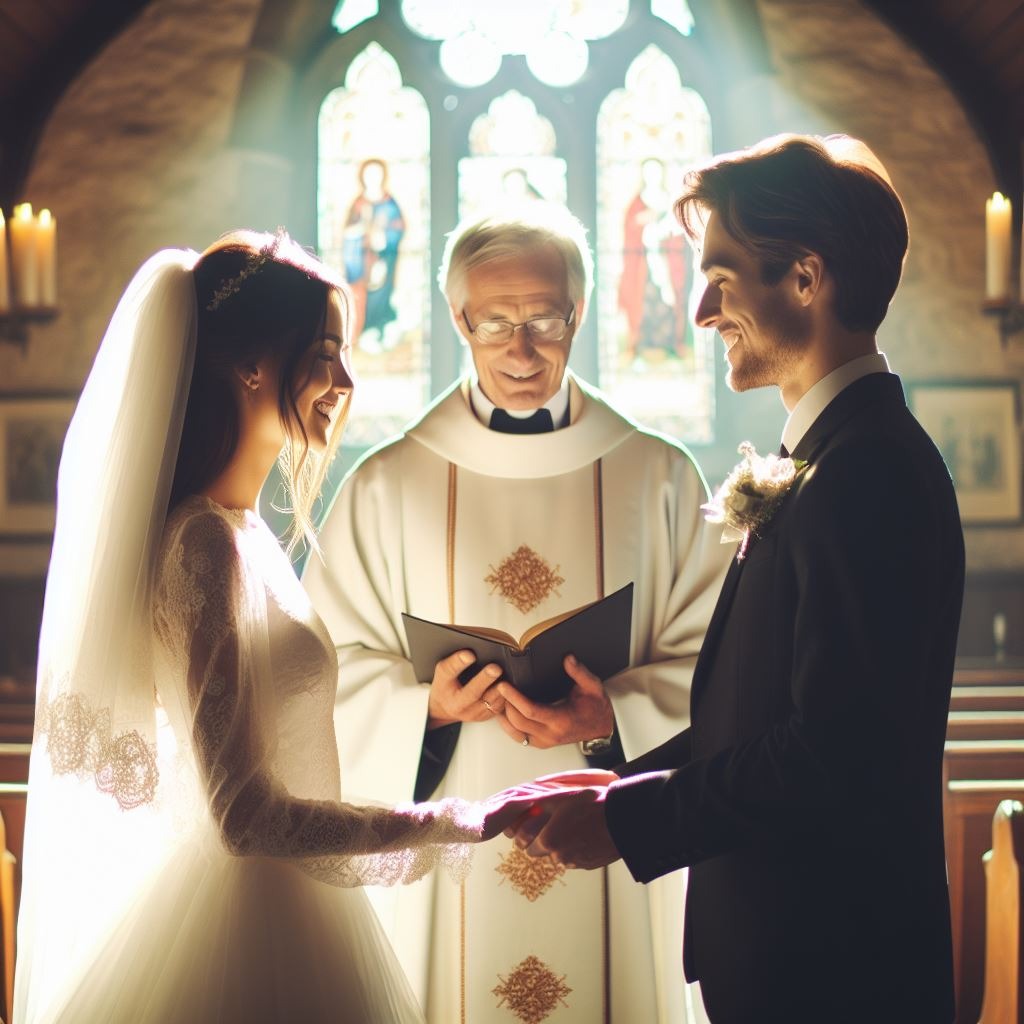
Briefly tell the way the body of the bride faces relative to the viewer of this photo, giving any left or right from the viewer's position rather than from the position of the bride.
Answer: facing to the right of the viewer

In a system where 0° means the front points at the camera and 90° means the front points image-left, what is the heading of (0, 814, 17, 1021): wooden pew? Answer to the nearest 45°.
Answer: approximately 180°

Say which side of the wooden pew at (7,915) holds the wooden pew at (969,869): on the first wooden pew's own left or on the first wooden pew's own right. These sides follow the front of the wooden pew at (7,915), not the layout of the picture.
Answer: on the first wooden pew's own right

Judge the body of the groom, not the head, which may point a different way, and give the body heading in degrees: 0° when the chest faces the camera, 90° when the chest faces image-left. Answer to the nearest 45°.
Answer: approximately 90°

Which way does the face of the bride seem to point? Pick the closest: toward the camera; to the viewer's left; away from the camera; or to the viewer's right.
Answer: to the viewer's right

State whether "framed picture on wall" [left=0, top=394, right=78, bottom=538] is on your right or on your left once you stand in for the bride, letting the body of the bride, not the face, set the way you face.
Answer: on your left

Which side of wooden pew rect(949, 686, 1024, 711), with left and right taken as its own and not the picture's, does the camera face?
back
